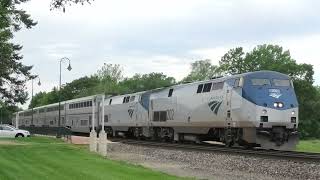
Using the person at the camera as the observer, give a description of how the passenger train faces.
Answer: facing the viewer and to the right of the viewer
